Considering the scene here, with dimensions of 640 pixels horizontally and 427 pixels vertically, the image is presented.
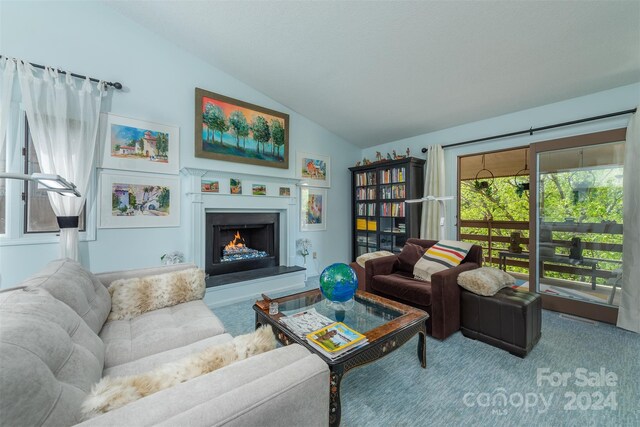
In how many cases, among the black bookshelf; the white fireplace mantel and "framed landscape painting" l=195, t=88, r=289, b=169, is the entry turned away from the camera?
0

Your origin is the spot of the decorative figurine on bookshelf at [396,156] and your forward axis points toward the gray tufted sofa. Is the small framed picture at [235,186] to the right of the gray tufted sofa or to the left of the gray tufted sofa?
right

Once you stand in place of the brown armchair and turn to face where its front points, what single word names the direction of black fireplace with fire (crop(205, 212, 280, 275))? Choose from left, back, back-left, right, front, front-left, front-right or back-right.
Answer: front-right

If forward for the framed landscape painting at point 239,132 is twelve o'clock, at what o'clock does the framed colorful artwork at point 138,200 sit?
The framed colorful artwork is roughly at 4 o'clock from the framed landscape painting.

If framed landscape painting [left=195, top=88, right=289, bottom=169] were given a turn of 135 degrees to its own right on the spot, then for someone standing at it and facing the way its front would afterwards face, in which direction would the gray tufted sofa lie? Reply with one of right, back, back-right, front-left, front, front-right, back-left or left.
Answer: left

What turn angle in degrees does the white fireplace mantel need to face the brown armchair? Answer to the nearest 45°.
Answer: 0° — it already faces it

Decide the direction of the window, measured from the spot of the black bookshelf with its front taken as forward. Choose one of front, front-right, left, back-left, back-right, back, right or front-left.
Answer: front

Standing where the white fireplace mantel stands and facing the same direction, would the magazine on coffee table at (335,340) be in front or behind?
in front

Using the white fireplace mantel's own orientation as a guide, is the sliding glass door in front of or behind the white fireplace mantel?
in front

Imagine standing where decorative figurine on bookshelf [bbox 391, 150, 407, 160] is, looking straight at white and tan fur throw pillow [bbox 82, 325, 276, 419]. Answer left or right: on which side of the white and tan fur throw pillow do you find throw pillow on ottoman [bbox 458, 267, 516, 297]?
left

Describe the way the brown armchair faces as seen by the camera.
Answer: facing the viewer and to the left of the viewer

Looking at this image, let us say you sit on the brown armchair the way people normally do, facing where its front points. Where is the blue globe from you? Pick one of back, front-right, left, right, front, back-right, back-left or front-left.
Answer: front

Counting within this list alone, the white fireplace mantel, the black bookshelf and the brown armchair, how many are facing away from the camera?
0

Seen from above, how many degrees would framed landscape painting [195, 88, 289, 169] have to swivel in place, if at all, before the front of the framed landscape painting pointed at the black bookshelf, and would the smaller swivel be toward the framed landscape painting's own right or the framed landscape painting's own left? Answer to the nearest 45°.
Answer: approximately 45° to the framed landscape painting's own left

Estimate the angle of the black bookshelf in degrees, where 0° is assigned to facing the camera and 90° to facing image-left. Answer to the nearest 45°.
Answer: approximately 45°

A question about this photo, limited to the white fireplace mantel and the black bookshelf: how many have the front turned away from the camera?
0

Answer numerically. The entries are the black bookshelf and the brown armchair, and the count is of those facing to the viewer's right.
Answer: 0
